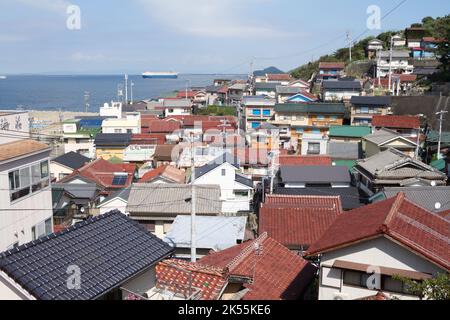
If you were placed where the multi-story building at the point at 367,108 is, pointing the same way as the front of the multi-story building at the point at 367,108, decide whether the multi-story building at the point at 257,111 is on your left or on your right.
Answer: on your right

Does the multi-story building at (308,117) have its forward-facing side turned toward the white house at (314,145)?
yes

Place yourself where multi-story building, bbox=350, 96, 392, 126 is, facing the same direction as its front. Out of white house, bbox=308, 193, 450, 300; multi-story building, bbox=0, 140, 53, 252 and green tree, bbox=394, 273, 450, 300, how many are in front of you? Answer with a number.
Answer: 3

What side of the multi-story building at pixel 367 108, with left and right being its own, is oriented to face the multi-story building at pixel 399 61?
back

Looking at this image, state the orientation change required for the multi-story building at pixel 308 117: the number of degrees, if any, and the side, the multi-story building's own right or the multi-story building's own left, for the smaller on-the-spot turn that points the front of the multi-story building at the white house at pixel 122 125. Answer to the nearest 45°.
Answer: approximately 90° to the multi-story building's own right

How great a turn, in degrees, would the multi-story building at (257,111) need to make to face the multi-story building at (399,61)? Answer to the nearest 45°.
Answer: approximately 135° to its left
